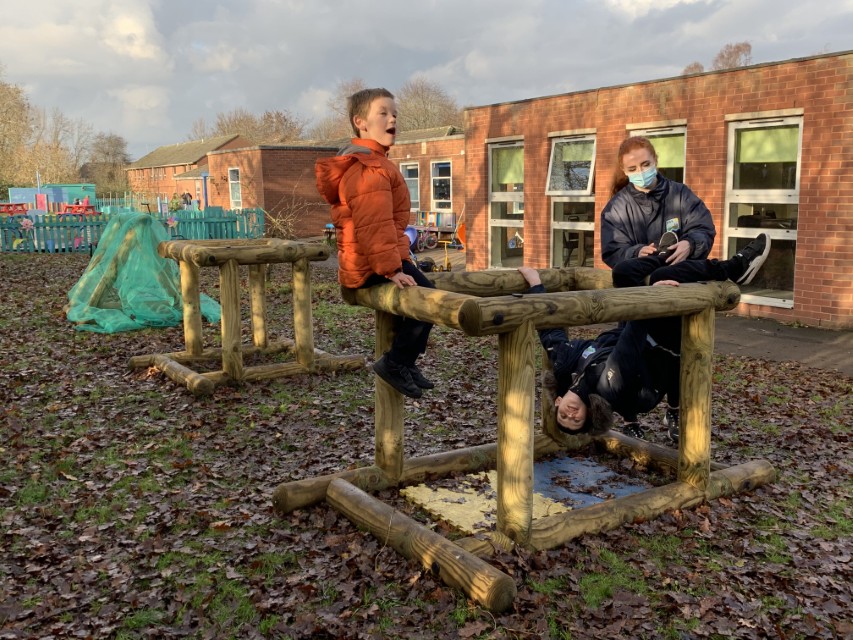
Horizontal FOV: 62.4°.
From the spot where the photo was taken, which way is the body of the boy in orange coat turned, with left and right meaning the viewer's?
facing to the right of the viewer

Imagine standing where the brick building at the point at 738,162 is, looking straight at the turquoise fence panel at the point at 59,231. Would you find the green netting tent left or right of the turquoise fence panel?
left

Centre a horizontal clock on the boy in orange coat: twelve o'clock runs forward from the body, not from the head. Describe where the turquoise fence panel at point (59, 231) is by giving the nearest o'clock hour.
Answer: The turquoise fence panel is roughly at 8 o'clock from the boy in orange coat.

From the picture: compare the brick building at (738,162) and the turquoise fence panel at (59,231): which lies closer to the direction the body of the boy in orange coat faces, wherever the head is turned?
the brick building

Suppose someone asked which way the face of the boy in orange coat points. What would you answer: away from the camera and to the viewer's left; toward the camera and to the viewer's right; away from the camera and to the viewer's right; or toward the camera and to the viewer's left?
toward the camera and to the viewer's right
